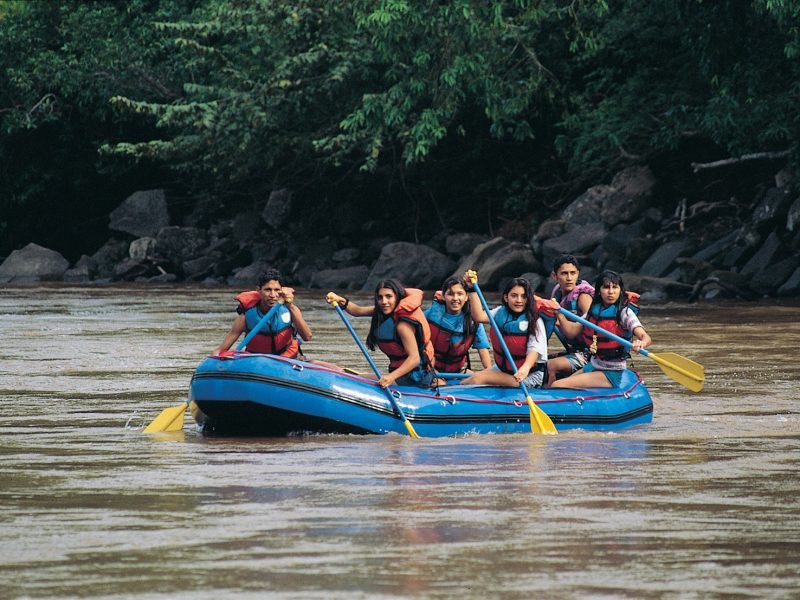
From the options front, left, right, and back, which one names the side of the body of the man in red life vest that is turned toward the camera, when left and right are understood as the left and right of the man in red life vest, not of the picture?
front

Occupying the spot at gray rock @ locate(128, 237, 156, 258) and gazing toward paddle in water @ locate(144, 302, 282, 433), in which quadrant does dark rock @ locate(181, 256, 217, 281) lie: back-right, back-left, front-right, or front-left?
front-left

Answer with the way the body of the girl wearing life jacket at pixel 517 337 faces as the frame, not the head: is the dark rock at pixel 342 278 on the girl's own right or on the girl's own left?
on the girl's own right

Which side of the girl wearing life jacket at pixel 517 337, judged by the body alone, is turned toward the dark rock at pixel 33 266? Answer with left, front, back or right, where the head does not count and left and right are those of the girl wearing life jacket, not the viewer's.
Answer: right

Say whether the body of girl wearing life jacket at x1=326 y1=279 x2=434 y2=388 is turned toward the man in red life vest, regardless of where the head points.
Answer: no

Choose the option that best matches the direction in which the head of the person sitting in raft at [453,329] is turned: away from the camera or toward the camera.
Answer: toward the camera

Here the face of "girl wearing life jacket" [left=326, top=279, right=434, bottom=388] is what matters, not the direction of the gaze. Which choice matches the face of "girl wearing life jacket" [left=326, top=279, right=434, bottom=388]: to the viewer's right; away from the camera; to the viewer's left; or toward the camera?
toward the camera

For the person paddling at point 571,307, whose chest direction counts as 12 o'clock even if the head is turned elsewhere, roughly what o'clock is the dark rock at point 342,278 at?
The dark rock is roughly at 4 o'clock from the person paddling.

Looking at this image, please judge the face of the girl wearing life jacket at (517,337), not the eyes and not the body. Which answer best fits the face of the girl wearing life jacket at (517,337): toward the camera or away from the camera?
toward the camera

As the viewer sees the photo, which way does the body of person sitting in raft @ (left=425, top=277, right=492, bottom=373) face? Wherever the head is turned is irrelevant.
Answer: toward the camera

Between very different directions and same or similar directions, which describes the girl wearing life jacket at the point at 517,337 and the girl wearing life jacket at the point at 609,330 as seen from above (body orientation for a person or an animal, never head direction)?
same or similar directions

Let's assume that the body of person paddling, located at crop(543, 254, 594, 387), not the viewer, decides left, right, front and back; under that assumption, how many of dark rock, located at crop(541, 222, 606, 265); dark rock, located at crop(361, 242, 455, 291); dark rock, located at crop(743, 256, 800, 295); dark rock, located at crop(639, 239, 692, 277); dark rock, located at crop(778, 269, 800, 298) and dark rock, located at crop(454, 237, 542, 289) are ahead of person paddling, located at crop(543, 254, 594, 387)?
0

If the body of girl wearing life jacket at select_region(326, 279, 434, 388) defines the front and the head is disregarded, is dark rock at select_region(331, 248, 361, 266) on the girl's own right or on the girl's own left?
on the girl's own right

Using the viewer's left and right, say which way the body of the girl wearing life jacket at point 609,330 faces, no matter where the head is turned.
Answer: facing the viewer and to the left of the viewer

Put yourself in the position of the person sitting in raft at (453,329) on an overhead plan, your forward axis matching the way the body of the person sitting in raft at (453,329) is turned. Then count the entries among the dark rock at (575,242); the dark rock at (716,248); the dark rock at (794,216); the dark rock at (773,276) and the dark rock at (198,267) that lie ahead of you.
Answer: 0

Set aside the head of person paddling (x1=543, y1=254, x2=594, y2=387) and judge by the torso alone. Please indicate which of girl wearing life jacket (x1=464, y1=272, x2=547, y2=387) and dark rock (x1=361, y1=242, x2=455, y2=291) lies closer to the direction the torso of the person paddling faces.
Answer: the girl wearing life jacket

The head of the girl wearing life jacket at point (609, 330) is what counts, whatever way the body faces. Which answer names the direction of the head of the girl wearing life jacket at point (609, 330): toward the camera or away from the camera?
toward the camera
